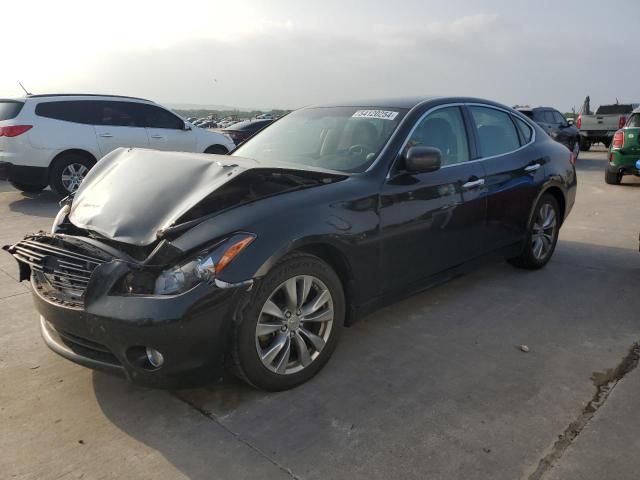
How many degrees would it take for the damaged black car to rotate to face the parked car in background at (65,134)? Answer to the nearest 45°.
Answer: approximately 90° to its right

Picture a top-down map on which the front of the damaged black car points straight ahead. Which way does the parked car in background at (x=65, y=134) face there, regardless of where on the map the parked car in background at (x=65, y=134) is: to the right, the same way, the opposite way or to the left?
the opposite way

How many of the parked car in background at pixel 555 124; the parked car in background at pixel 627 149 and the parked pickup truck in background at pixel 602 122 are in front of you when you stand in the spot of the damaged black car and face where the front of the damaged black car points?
0

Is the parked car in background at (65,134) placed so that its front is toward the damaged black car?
no

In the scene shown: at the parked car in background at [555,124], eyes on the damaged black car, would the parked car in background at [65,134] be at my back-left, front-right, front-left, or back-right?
front-right

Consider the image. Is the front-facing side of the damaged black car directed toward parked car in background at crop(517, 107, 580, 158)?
no

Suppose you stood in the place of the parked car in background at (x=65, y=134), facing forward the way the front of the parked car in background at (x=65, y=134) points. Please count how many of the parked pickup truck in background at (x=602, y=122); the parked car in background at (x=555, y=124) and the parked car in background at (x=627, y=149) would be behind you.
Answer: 0

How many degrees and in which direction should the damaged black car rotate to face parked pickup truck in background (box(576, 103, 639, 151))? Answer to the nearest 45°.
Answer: approximately 180°

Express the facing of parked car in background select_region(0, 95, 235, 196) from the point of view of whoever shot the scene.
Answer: facing away from the viewer and to the right of the viewer

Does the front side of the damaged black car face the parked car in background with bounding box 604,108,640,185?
no

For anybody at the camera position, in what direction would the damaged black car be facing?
facing the viewer and to the left of the viewer
